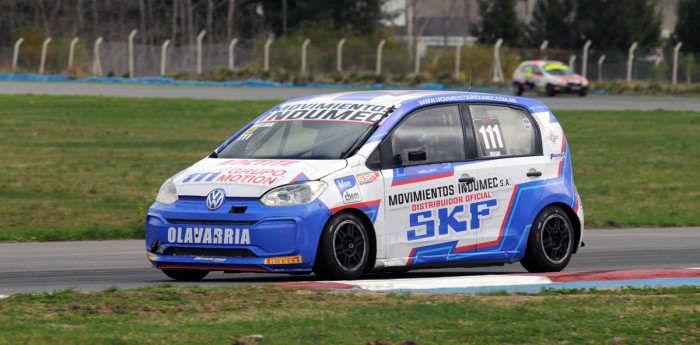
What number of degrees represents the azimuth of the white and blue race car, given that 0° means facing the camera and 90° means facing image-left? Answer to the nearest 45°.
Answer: approximately 45°
